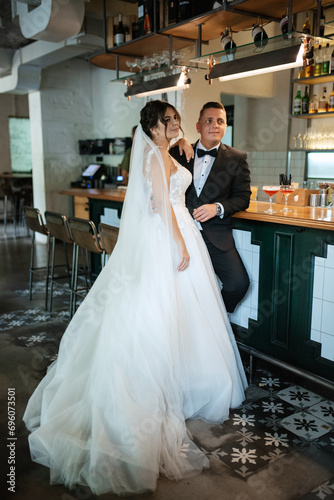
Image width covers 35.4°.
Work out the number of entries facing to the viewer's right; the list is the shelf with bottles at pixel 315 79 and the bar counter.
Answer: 0

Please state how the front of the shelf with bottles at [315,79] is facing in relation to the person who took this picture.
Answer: facing the viewer and to the left of the viewer

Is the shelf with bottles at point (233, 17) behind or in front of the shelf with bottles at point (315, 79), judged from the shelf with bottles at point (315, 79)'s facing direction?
in front

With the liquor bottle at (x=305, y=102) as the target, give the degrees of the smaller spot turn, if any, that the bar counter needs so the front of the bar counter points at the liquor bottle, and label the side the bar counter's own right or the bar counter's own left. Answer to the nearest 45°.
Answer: approximately 135° to the bar counter's own right

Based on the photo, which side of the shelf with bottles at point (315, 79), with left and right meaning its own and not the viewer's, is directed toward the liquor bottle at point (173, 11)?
front

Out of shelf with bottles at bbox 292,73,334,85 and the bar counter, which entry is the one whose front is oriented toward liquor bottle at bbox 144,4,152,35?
the shelf with bottles

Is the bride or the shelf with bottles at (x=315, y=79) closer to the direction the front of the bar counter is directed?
the bride

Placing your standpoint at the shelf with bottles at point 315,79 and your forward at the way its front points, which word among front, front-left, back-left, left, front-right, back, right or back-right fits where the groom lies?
front-left
